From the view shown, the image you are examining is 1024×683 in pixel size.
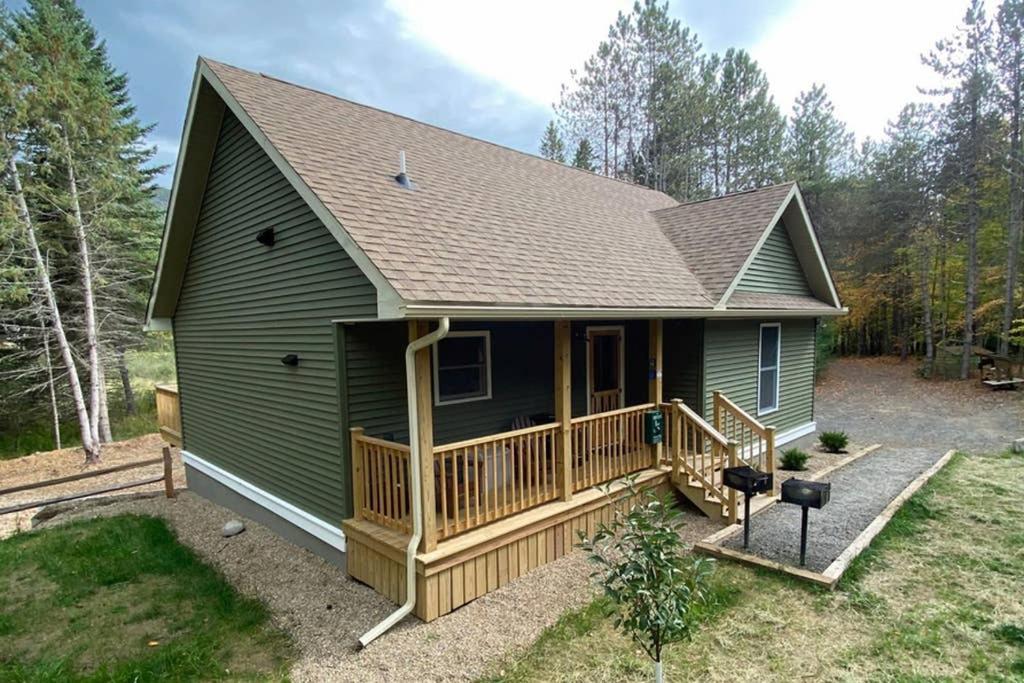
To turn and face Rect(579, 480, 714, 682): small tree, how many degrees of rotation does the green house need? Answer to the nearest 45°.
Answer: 0° — it already faces it

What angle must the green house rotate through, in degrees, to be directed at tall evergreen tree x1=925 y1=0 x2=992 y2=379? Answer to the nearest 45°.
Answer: approximately 90° to its left

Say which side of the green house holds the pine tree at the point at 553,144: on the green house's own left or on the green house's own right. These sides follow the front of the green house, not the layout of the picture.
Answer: on the green house's own left

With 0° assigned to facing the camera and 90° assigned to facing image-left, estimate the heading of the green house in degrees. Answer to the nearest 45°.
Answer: approximately 315°

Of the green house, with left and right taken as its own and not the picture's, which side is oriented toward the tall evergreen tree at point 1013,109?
left

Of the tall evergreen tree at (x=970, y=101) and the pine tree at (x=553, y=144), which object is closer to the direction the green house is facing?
the tall evergreen tree

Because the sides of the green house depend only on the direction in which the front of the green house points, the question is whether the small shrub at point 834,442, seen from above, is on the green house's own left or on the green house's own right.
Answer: on the green house's own left

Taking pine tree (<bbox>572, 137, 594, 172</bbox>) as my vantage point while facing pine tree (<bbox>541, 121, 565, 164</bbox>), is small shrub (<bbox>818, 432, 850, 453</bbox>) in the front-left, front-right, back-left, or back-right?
back-left

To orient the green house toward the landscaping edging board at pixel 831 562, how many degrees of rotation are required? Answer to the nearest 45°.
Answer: approximately 45° to its left

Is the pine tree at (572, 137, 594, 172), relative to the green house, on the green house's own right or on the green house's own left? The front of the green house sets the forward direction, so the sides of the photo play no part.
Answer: on the green house's own left
